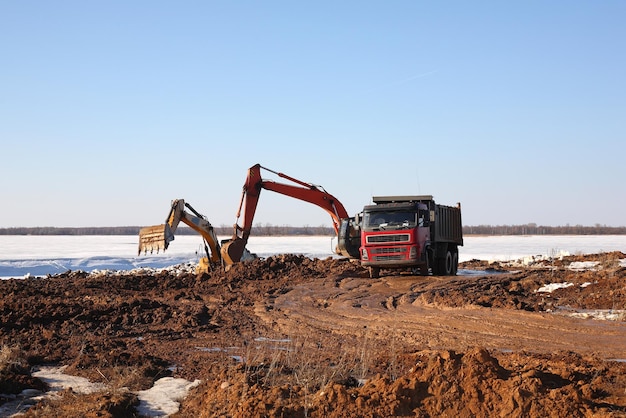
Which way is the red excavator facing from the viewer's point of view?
to the viewer's left

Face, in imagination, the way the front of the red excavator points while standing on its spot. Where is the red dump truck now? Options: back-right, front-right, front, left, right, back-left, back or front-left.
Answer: back-left
